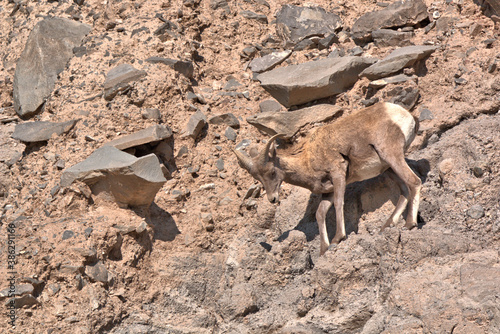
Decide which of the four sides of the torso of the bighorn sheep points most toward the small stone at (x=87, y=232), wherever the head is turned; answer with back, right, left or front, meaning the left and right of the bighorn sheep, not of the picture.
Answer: front

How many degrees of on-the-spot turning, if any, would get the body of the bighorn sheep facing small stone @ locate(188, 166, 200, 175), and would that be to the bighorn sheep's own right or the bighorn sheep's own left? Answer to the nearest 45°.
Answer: approximately 45° to the bighorn sheep's own right

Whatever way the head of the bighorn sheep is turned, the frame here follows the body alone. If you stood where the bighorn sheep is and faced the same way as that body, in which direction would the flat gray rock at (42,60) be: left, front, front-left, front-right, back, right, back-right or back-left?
front-right

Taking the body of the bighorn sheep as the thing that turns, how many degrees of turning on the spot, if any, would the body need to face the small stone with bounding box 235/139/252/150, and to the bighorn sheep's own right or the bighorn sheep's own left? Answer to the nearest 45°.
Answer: approximately 45° to the bighorn sheep's own right

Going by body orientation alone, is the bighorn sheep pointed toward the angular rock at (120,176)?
yes

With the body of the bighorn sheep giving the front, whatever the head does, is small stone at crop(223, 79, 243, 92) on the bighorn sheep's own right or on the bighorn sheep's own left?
on the bighorn sheep's own right

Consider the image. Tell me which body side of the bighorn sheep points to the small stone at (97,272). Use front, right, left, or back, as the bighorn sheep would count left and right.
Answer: front

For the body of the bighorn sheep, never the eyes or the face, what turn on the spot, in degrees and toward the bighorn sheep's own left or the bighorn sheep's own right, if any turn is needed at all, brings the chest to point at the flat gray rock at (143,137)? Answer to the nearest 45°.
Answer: approximately 45° to the bighorn sheep's own right

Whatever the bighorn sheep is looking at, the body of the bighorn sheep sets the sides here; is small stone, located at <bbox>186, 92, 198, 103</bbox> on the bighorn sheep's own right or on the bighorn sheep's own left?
on the bighorn sheep's own right

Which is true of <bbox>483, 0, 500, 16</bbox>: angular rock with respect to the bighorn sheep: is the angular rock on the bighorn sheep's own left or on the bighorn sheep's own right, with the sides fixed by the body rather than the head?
on the bighorn sheep's own right

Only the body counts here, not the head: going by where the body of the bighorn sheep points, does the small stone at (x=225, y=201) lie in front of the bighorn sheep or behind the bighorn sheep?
in front

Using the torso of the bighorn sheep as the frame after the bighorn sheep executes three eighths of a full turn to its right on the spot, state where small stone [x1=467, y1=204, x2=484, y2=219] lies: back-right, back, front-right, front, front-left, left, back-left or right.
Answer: right

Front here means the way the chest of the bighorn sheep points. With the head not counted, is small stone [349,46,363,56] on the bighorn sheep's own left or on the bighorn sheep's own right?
on the bighorn sheep's own right

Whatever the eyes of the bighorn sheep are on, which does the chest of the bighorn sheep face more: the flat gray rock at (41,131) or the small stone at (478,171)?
the flat gray rock

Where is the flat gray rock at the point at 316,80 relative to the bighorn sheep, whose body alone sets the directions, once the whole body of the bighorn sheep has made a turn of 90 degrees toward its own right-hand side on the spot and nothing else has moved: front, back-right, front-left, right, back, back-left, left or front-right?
front

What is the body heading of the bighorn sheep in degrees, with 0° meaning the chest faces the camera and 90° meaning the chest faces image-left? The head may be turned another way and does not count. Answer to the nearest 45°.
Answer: approximately 90°
